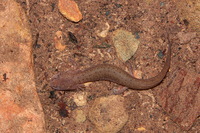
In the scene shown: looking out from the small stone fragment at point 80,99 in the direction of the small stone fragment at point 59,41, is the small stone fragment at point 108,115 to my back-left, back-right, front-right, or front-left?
back-right

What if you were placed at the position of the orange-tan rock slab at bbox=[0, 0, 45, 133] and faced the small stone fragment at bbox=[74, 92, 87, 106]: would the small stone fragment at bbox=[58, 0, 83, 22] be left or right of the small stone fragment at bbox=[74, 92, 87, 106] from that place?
left

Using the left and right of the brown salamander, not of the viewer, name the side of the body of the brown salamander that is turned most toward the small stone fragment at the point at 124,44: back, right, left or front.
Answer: right

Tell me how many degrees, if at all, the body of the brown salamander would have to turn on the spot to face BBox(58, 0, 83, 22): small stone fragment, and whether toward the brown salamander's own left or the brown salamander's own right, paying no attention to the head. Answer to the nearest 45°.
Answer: approximately 45° to the brown salamander's own right

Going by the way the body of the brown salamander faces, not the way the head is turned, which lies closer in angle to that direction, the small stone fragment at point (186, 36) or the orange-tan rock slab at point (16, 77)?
the orange-tan rock slab

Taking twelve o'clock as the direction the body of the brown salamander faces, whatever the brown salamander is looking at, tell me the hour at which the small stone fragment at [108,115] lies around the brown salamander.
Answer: The small stone fragment is roughly at 8 o'clock from the brown salamander.

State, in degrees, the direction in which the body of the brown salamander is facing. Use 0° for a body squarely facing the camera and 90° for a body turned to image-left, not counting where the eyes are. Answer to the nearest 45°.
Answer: approximately 90°

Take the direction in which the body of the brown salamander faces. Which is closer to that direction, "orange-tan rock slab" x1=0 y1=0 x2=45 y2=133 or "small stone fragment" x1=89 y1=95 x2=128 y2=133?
the orange-tan rock slab

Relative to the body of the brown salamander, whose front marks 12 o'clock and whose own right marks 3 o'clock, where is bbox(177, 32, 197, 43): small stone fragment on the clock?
The small stone fragment is roughly at 5 o'clock from the brown salamander.

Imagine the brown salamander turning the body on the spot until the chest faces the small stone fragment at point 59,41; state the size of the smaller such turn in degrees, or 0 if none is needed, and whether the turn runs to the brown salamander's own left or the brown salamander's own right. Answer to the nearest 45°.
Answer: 0° — it already faces it

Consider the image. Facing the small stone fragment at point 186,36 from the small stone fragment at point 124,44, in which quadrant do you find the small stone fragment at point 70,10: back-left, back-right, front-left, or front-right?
back-left

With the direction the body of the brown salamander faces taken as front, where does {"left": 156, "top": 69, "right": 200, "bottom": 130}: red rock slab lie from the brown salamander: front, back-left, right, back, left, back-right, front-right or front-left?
back
